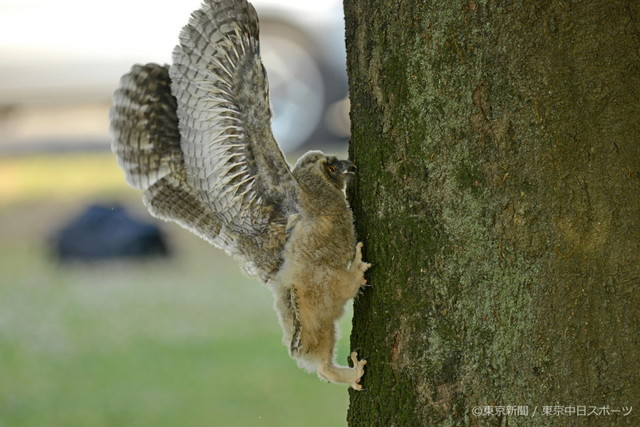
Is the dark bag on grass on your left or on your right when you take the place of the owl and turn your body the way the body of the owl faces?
on your left

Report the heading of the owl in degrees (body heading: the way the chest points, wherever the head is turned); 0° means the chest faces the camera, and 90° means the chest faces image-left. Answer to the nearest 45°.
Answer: approximately 270°
